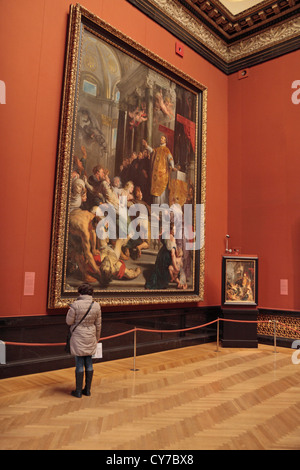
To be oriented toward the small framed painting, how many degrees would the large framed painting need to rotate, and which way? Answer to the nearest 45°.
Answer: approximately 90° to its left

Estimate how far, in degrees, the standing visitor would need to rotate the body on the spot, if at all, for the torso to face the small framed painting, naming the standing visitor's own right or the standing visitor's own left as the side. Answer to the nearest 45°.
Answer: approximately 90° to the standing visitor's own right

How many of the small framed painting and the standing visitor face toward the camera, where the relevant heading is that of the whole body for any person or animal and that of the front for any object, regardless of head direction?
1

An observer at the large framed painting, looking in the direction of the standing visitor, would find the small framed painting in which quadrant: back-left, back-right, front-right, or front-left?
back-left

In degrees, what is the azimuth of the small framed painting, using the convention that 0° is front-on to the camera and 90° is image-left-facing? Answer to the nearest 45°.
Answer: approximately 0°

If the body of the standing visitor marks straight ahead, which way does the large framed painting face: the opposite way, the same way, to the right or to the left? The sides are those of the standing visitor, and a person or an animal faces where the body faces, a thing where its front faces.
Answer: the opposite way

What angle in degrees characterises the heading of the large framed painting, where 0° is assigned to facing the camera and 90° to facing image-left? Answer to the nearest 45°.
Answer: approximately 315°

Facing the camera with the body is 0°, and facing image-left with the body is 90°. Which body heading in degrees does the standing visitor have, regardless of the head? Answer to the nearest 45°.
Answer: approximately 135°
